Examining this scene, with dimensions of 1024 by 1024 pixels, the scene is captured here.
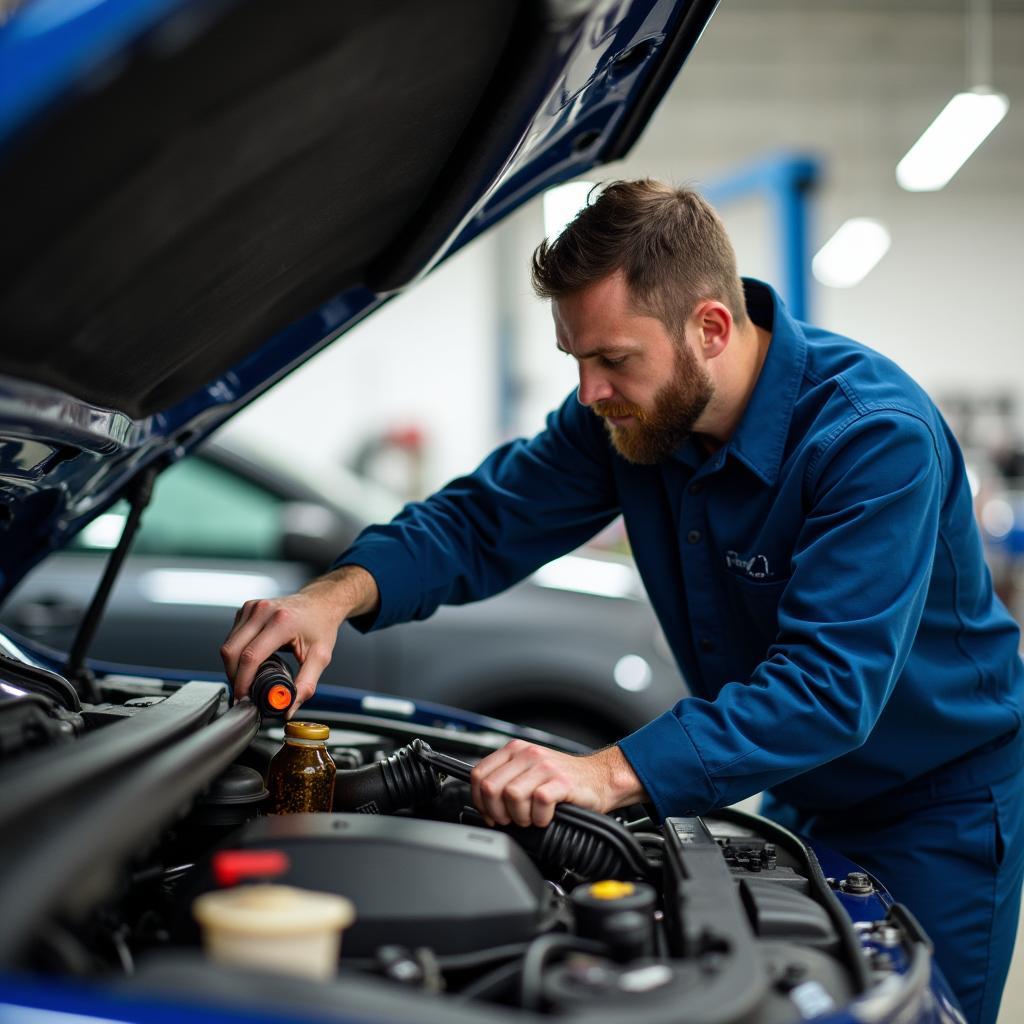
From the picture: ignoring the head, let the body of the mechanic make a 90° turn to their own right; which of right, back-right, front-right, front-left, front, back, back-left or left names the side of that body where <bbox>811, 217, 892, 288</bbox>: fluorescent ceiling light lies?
front-right

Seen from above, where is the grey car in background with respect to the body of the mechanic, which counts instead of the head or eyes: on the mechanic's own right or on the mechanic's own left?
on the mechanic's own right

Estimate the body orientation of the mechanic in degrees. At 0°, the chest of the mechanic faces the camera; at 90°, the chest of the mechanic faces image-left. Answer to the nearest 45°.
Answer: approximately 45°

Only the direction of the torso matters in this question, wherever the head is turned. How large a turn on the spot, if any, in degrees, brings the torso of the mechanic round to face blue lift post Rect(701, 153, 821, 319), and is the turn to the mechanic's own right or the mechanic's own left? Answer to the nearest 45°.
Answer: approximately 135° to the mechanic's own right

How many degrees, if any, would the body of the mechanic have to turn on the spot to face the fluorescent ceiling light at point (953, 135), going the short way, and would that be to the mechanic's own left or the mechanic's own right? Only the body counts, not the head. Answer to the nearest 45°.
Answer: approximately 135° to the mechanic's own right
